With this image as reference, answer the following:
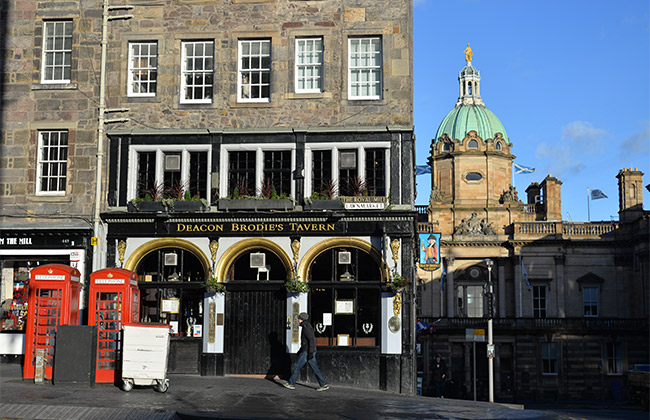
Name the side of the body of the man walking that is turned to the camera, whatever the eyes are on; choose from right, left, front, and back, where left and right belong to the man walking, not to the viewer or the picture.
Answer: left

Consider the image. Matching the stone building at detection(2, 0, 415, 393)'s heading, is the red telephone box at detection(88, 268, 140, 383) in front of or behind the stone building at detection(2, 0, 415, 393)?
in front

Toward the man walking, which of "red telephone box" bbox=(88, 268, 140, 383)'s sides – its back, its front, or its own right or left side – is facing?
left

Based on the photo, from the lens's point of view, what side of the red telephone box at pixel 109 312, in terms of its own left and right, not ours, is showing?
front

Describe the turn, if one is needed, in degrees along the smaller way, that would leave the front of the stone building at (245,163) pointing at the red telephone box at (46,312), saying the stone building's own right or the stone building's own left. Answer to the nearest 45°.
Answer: approximately 45° to the stone building's own right

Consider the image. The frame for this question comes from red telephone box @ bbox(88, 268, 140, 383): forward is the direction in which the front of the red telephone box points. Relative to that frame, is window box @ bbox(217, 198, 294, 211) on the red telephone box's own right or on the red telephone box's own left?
on the red telephone box's own left
